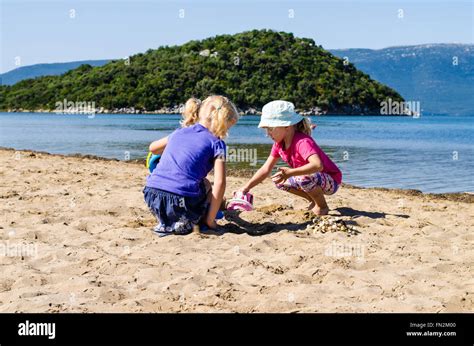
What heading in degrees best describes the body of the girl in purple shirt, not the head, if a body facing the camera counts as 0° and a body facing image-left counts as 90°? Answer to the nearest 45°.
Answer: approximately 225°

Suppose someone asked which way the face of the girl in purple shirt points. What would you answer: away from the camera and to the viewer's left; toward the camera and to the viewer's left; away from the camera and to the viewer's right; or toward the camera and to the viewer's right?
away from the camera and to the viewer's right

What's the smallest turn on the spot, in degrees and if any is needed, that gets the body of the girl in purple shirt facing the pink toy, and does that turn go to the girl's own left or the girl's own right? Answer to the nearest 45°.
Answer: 0° — they already face it

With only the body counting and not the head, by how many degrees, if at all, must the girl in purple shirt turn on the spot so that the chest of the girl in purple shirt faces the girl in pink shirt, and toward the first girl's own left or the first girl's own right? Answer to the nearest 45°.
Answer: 0° — they already face them
